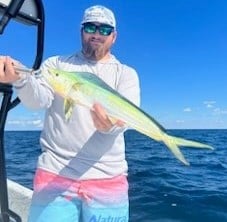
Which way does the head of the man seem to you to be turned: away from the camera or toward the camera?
toward the camera

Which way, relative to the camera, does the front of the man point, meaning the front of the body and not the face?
toward the camera
